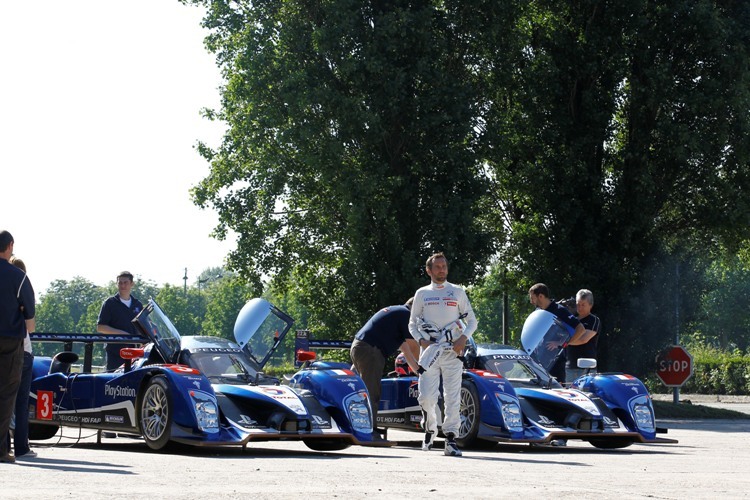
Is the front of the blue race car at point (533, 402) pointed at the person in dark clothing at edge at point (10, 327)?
no

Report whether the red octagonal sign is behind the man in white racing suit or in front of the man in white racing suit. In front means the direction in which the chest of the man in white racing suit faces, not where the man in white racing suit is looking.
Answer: behind

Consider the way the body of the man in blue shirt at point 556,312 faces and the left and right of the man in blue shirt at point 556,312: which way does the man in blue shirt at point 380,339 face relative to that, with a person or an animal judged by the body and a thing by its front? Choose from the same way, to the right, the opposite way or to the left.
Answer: the opposite way

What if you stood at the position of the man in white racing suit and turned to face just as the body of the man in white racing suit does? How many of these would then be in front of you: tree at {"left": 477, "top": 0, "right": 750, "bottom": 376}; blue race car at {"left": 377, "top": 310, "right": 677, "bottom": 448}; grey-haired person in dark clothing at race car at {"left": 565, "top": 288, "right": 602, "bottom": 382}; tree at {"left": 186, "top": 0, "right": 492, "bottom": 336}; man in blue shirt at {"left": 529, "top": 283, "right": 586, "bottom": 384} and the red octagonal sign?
0

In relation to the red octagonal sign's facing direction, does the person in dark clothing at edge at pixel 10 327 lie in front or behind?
in front

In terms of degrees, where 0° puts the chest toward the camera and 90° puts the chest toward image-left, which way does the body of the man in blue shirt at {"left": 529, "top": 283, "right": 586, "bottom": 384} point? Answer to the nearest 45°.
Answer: approximately 90°

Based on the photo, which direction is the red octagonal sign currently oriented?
toward the camera

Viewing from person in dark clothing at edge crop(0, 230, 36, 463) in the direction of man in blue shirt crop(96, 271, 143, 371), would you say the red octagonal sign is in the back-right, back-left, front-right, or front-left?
front-right

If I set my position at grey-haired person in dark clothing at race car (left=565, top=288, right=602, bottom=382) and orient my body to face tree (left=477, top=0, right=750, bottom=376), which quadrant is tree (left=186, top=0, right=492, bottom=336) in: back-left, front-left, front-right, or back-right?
front-left

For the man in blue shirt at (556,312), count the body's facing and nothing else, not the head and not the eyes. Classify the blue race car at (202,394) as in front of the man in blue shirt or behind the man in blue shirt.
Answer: in front

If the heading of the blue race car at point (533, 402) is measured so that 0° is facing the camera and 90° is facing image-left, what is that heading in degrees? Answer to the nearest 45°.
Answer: approximately 315°

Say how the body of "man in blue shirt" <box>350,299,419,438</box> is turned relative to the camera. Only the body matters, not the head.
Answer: to the viewer's right

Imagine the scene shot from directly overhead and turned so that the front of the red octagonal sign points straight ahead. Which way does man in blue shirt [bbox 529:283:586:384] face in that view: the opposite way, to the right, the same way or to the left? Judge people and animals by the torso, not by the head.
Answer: to the right

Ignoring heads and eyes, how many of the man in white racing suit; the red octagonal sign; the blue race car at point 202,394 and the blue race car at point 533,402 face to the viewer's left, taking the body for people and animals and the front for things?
0

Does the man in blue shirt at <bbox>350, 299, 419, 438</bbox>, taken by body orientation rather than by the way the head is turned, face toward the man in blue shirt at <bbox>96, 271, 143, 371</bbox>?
no

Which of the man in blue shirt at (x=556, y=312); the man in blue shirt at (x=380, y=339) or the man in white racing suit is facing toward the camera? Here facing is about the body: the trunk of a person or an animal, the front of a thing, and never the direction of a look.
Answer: the man in white racing suit

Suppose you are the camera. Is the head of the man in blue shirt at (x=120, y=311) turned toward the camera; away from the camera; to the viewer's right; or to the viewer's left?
toward the camera

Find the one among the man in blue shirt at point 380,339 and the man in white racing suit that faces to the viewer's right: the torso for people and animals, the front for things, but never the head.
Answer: the man in blue shirt

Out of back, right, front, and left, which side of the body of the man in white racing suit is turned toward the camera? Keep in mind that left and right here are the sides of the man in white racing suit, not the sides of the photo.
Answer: front

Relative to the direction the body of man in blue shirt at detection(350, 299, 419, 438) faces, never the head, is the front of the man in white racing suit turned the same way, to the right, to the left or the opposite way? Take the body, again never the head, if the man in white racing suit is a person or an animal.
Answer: to the right

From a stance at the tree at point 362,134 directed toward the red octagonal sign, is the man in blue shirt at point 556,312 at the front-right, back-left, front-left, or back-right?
front-right
